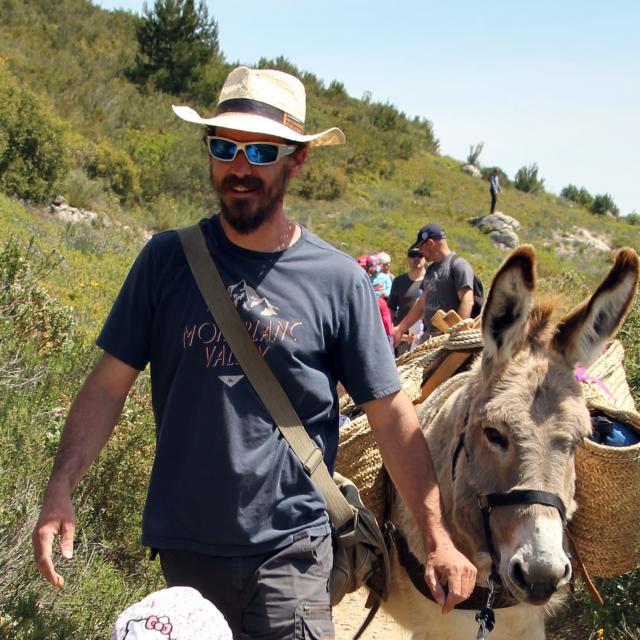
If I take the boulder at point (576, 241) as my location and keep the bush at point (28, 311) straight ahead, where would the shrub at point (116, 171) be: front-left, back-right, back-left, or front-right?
front-right

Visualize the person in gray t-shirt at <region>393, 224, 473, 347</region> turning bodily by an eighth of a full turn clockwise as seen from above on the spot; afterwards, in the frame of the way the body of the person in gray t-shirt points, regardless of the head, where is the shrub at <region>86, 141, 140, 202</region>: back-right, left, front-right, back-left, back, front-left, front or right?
front-right

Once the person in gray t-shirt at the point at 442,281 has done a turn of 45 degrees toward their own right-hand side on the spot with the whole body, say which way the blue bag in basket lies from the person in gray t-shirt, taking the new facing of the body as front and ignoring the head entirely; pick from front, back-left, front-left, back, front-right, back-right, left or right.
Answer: left

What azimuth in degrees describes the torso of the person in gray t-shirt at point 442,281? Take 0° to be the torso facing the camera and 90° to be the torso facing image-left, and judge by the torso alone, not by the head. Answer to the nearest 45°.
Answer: approximately 45°

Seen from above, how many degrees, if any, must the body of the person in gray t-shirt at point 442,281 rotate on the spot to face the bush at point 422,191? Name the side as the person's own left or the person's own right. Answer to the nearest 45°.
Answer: approximately 135° to the person's own right

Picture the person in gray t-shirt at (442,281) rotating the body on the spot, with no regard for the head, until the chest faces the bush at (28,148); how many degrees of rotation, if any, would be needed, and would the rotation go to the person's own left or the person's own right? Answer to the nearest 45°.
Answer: approximately 90° to the person's own right

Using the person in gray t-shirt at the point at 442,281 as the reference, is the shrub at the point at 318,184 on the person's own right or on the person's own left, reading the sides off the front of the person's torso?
on the person's own right

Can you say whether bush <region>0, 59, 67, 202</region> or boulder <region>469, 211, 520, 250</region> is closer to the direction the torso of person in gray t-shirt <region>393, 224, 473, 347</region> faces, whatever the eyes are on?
the bush

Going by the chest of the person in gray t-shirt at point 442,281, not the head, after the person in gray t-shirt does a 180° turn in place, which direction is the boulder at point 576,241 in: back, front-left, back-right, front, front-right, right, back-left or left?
front-left

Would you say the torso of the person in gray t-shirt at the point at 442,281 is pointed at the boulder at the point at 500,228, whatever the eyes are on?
no

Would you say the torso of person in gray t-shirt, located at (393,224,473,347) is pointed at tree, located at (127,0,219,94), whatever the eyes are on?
no

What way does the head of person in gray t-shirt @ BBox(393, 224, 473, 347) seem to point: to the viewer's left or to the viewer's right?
to the viewer's left
